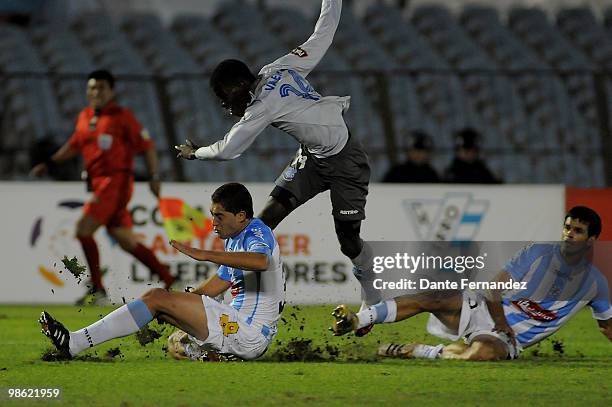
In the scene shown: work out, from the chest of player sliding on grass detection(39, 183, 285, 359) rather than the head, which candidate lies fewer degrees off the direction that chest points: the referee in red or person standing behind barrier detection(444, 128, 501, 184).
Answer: the referee in red

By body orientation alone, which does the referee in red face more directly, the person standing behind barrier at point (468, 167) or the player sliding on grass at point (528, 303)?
the player sliding on grass

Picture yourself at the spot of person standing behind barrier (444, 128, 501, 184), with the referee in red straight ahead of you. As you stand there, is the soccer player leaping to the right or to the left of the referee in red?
left

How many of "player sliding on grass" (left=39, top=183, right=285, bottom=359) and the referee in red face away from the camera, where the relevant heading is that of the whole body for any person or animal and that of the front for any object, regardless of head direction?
0

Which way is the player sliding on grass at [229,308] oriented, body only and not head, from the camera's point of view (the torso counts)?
to the viewer's left

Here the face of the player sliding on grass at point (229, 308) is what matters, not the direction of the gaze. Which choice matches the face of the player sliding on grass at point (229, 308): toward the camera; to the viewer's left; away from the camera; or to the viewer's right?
to the viewer's left

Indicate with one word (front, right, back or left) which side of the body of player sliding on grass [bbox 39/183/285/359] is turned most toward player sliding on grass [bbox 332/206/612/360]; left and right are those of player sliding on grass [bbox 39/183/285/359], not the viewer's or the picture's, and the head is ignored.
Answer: back

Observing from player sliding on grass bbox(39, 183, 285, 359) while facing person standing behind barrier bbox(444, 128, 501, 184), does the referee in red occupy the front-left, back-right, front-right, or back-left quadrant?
front-left

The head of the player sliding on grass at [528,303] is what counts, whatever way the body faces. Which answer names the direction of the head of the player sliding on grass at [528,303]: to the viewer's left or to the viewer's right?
to the viewer's left

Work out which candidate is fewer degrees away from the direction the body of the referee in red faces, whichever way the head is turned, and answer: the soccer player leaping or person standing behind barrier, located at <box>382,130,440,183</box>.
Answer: the soccer player leaping

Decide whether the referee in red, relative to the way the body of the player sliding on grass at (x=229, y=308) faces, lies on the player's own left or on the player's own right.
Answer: on the player's own right

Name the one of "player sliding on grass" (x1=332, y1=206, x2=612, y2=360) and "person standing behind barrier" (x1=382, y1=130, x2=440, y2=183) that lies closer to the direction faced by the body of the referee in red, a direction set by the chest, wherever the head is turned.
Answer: the player sliding on grass

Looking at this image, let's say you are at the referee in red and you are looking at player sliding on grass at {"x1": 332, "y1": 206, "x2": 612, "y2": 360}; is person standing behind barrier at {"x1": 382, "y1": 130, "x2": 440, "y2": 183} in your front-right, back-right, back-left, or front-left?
front-left

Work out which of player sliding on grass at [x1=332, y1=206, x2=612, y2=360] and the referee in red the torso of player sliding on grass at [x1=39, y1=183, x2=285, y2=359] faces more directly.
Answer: the referee in red
